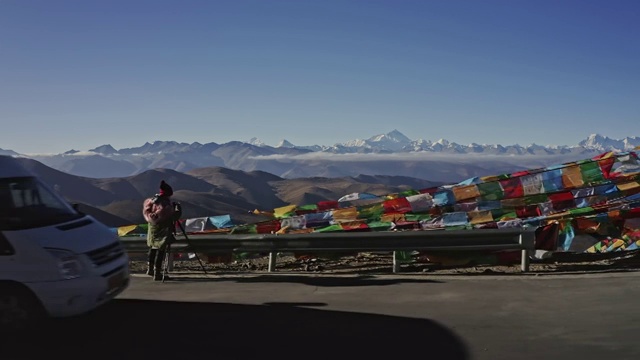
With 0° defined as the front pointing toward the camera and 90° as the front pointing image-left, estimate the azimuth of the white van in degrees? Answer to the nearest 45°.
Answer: approximately 315°

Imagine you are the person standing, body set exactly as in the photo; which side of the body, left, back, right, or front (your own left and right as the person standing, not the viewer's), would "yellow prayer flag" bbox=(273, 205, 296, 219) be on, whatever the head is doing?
front

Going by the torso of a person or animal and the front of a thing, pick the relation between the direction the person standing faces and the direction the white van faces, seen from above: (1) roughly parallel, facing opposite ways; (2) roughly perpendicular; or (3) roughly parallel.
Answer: roughly perpendicular

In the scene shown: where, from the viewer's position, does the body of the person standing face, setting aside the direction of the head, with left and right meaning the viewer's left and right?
facing away from the viewer and to the right of the viewer

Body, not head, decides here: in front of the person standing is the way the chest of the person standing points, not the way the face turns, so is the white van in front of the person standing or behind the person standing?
behind

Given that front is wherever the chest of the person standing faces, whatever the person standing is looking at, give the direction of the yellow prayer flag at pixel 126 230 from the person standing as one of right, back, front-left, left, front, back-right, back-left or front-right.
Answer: front-left

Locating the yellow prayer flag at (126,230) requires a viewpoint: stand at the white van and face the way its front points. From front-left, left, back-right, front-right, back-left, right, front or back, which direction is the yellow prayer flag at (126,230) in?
back-left

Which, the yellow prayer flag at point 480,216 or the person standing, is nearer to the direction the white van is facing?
the yellow prayer flag

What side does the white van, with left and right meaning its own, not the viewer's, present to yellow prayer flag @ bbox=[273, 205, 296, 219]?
left
